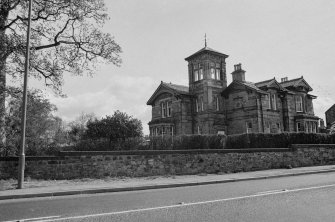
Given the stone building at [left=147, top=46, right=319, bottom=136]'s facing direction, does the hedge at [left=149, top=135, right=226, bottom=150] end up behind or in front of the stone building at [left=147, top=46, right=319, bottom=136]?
in front

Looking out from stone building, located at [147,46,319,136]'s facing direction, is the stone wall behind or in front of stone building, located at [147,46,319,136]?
in front

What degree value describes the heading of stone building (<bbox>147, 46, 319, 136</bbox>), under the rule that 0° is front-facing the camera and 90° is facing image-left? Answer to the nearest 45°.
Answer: approximately 45°

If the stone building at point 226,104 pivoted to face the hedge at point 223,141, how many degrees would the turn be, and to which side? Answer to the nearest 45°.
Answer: approximately 45° to its left

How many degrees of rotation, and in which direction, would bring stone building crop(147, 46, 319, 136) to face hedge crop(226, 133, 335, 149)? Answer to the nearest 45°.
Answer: approximately 45° to its left
